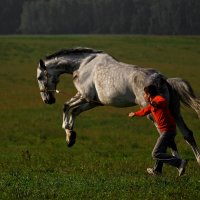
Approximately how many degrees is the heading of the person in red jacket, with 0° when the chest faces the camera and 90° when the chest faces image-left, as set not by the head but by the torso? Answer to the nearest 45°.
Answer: approximately 90°

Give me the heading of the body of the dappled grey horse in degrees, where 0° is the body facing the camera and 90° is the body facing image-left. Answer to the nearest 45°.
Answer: approximately 90°

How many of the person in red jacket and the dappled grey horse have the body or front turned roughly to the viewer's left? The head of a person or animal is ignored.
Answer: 2

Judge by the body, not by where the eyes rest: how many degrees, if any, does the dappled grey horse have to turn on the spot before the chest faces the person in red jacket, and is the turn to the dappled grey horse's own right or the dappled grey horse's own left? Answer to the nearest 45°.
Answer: approximately 135° to the dappled grey horse's own left
